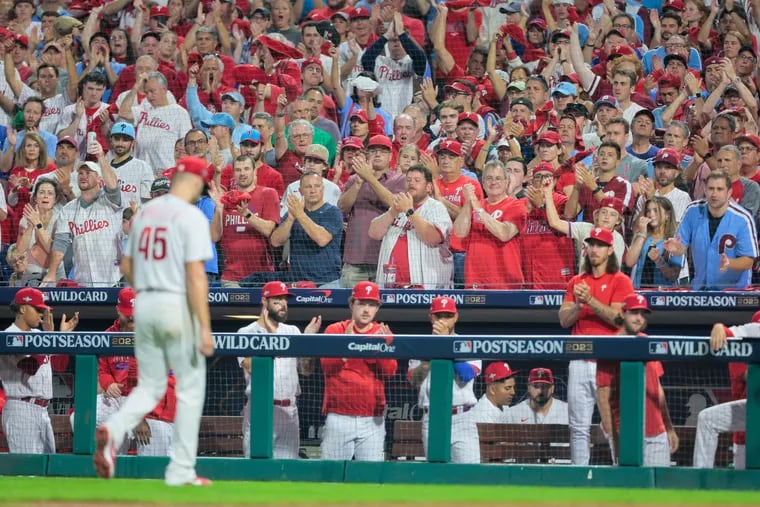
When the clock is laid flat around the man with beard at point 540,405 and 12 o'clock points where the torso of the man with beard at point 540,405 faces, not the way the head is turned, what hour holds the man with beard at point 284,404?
the man with beard at point 284,404 is roughly at 3 o'clock from the man with beard at point 540,405.

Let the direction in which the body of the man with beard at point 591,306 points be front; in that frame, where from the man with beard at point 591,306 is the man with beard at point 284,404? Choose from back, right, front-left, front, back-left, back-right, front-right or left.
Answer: front-right

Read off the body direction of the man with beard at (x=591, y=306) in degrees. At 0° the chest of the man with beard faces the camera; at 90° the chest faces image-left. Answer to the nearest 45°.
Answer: approximately 45°

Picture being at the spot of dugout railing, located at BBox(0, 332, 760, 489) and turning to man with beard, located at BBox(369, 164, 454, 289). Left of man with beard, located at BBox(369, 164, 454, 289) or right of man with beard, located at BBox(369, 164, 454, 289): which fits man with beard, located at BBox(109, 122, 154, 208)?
left

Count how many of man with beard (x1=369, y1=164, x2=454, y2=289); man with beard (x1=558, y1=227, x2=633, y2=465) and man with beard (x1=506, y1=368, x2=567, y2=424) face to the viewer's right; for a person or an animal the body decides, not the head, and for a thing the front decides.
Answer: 0

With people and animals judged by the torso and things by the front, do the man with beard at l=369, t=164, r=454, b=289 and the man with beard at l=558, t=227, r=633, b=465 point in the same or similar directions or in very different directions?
same or similar directions

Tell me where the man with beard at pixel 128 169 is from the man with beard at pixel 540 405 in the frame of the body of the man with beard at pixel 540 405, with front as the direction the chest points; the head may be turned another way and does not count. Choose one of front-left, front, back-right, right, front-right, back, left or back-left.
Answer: back-right

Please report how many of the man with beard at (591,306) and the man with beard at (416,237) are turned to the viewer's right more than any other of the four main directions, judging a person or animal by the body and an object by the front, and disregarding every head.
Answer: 0

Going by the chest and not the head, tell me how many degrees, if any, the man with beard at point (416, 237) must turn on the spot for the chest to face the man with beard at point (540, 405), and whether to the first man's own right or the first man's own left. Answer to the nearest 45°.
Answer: approximately 45° to the first man's own left

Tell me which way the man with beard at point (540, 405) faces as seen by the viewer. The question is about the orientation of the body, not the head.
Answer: toward the camera

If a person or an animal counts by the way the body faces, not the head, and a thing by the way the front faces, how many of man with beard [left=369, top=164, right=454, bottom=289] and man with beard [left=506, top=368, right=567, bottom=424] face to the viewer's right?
0

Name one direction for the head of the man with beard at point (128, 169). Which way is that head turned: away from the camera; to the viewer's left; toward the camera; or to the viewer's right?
toward the camera

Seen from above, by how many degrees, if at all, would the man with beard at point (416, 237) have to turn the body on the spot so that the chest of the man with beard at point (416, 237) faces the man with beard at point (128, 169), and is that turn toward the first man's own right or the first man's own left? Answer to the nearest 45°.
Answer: approximately 90° to the first man's own right

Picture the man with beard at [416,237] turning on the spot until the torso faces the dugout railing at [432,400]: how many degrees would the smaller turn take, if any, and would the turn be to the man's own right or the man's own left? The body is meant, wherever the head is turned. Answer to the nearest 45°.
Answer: approximately 45° to the man's own left
